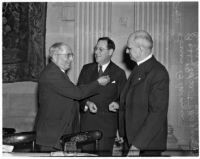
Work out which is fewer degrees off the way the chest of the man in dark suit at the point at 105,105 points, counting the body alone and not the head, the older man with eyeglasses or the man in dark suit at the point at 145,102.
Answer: the older man with eyeglasses

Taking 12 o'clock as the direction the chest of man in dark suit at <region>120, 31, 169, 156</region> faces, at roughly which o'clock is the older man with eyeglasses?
The older man with eyeglasses is roughly at 1 o'clock from the man in dark suit.

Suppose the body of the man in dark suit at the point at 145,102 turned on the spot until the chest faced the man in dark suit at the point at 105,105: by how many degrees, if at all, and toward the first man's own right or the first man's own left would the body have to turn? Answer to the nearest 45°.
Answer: approximately 45° to the first man's own right

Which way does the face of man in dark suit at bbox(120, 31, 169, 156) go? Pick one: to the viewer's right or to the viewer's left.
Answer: to the viewer's left

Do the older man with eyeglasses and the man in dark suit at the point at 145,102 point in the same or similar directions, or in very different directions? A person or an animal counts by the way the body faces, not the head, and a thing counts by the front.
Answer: very different directions

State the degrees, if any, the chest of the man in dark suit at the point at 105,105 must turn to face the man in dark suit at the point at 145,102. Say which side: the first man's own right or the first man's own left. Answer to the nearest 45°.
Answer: approximately 45° to the first man's own left

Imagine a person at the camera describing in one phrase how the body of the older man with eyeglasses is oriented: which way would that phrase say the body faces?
to the viewer's right
